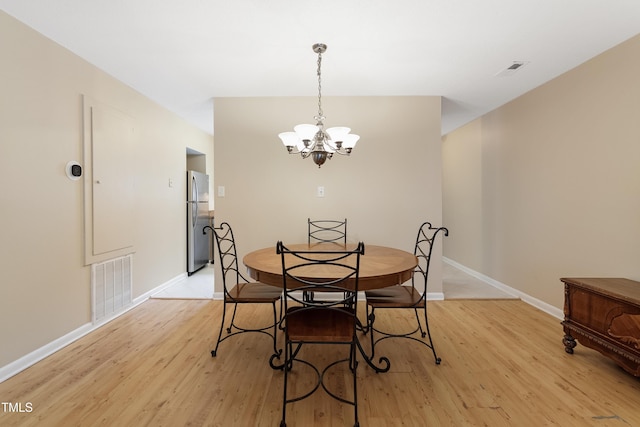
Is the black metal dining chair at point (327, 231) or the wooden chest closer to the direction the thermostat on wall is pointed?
the wooden chest

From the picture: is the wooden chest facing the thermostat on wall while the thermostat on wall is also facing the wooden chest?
yes

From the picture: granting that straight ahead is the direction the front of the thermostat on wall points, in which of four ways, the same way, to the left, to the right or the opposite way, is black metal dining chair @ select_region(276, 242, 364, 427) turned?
to the left

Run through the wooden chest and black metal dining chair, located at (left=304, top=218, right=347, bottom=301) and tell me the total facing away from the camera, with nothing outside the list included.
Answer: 0

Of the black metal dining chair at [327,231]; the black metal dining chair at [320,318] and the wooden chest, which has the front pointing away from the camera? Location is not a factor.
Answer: the black metal dining chair at [320,318]

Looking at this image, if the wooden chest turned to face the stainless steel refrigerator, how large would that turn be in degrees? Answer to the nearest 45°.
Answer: approximately 45° to its right

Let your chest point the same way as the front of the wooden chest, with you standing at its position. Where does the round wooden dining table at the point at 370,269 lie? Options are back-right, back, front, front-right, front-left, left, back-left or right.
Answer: front

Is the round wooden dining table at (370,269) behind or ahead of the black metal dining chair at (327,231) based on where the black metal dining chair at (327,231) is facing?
ahead

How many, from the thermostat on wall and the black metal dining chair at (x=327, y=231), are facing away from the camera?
0

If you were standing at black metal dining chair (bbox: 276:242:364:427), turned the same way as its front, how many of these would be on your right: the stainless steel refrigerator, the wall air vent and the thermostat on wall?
0

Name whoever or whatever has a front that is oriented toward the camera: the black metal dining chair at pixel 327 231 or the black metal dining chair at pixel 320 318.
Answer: the black metal dining chair at pixel 327 231

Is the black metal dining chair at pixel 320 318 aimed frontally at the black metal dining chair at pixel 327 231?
yes

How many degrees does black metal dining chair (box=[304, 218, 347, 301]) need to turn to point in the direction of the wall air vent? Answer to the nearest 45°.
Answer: approximately 90° to its right

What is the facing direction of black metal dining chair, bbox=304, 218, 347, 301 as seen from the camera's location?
facing the viewer

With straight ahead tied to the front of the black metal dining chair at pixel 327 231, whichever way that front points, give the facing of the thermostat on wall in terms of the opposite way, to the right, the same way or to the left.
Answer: to the left

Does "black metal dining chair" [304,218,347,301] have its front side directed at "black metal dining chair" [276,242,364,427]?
yes

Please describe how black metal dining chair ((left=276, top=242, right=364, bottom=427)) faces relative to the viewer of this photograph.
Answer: facing away from the viewer

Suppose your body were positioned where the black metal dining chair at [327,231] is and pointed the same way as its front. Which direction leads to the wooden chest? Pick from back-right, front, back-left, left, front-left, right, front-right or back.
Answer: front-left

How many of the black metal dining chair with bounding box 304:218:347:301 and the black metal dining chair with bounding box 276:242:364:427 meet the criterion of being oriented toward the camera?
1
